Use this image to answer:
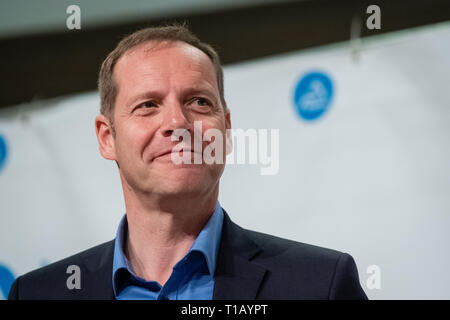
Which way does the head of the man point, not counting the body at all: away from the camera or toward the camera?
toward the camera

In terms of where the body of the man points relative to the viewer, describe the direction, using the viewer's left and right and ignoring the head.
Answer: facing the viewer
